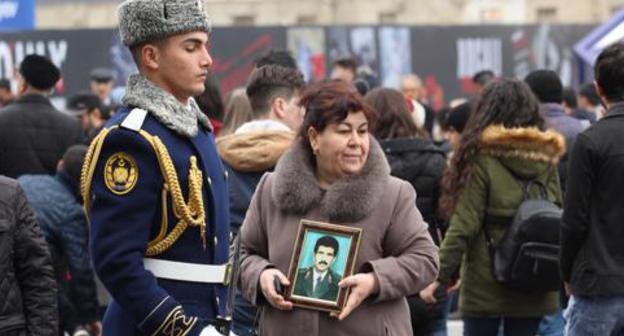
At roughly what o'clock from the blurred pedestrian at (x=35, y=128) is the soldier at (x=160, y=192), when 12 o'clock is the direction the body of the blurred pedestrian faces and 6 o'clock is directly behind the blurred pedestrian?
The soldier is roughly at 6 o'clock from the blurred pedestrian.

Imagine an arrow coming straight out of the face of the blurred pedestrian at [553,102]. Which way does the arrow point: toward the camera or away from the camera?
away from the camera

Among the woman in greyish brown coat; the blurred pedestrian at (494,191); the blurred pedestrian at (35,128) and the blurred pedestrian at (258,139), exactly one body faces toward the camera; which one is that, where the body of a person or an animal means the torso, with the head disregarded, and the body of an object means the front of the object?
the woman in greyish brown coat

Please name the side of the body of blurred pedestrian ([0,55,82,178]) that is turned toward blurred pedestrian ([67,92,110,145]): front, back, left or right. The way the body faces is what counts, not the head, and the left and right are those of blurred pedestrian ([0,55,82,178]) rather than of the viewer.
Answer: front

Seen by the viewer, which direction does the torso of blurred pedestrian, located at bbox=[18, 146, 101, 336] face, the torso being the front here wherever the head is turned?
away from the camera

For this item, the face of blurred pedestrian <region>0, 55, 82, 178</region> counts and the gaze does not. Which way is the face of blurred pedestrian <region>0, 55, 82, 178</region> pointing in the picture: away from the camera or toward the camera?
away from the camera

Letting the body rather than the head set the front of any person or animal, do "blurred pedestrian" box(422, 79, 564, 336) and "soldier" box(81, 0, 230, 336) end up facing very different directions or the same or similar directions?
very different directions

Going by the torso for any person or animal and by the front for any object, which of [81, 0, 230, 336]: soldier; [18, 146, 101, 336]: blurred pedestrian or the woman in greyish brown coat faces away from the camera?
the blurred pedestrian
